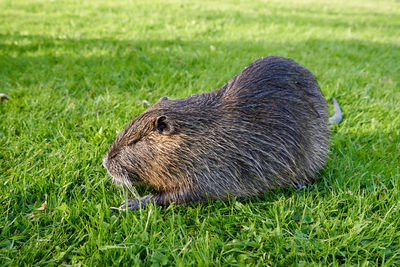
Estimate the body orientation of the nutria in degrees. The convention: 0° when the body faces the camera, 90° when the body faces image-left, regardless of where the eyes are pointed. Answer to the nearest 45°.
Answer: approximately 90°
